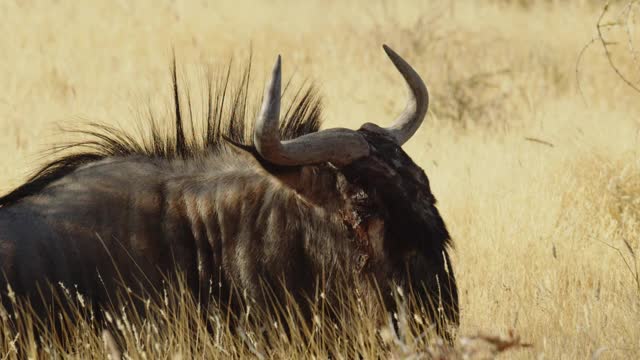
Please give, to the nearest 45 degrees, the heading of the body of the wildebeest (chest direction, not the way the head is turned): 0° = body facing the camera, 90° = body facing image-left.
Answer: approximately 270°
